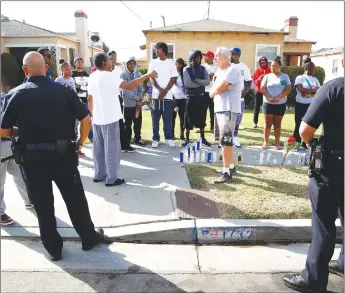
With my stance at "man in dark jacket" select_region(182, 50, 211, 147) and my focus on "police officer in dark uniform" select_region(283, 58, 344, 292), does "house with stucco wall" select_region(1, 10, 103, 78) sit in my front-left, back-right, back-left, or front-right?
back-right

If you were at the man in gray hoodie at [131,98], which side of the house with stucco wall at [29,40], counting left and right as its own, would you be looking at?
front

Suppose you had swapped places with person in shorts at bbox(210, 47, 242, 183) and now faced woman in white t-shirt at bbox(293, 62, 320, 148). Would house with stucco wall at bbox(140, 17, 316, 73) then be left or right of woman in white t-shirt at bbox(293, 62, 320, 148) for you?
left

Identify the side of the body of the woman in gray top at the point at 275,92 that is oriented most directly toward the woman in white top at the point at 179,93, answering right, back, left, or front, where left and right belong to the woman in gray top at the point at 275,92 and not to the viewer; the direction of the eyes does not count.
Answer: right

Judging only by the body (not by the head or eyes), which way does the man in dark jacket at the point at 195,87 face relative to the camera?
toward the camera

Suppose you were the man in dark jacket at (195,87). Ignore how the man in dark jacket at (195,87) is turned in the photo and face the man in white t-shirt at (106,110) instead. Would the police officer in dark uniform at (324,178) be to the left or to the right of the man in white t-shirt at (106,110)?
left

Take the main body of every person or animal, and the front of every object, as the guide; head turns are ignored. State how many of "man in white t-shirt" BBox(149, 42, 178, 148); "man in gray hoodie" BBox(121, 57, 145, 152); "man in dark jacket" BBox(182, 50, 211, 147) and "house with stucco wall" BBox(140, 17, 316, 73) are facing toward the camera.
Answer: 4

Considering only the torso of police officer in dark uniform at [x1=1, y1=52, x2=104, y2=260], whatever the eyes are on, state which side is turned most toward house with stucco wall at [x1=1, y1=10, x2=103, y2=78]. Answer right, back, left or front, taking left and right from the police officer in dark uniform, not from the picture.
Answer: front

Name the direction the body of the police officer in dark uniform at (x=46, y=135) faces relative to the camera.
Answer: away from the camera

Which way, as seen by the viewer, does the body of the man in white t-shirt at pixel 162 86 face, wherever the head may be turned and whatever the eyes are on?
toward the camera

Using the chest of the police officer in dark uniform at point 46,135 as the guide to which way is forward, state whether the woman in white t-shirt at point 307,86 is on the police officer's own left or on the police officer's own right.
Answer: on the police officer's own right

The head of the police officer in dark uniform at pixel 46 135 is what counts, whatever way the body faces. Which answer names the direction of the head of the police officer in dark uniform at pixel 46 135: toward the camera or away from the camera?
away from the camera

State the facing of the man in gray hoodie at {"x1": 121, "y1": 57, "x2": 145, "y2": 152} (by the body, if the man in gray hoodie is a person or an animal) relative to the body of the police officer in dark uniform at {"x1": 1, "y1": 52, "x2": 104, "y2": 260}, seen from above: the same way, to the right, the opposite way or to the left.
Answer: the opposite way
